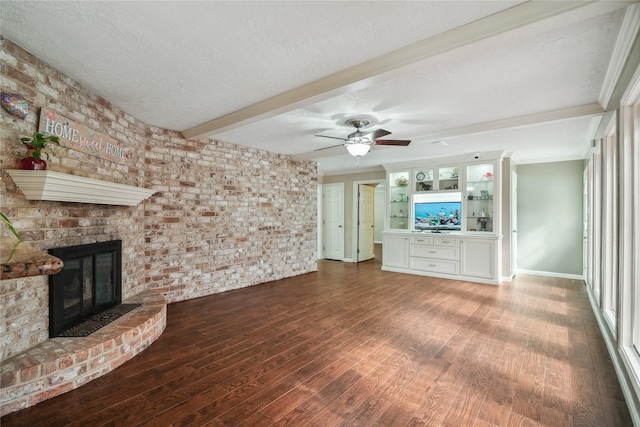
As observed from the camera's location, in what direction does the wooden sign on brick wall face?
facing the viewer and to the right of the viewer

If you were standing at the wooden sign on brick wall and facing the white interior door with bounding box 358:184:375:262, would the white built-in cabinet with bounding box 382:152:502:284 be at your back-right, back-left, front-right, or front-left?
front-right

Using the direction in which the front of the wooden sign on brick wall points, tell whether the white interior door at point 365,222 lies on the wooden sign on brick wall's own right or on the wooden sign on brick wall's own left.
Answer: on the wooden sign on brick wall's own left

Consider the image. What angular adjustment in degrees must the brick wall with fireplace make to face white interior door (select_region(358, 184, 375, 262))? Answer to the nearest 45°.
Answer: approximately 45° to its left

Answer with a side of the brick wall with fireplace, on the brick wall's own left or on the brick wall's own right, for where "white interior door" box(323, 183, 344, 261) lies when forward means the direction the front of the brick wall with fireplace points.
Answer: on the brick wall's own left
